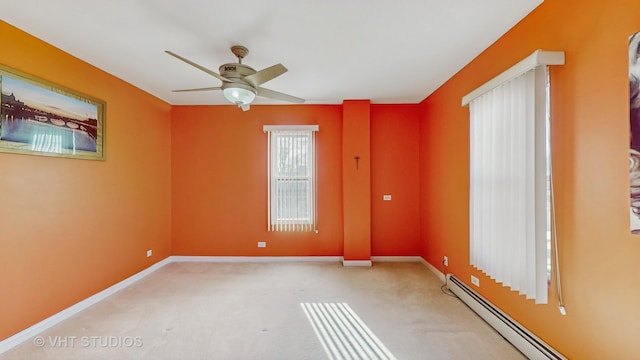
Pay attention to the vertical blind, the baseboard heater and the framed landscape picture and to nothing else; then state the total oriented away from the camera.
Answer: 0

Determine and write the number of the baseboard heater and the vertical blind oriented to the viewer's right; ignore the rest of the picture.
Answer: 0

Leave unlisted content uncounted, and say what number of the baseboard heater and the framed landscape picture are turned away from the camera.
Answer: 0

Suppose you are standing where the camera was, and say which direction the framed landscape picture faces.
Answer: facing the viewer and to the right of the viewer

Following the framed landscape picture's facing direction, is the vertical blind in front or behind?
in front

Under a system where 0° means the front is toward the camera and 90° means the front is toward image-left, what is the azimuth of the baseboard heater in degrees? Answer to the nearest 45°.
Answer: approximately 45°

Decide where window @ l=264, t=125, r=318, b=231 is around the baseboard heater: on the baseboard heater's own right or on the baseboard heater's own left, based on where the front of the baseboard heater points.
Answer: on the baseboard heater's own right

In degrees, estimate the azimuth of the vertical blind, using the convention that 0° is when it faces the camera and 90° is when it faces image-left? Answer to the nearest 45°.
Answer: approximately 45°

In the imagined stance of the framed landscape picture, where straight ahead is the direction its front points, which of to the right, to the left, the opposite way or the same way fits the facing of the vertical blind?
the opposite way

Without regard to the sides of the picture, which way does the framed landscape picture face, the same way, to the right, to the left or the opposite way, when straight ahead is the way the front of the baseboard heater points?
the opposite way

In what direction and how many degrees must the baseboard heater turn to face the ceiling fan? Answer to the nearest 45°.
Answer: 0° — it already faces it

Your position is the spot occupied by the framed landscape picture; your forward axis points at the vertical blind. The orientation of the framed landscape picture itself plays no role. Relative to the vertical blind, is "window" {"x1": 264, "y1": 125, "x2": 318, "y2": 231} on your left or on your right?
left

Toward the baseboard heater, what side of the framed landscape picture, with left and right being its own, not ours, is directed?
front
